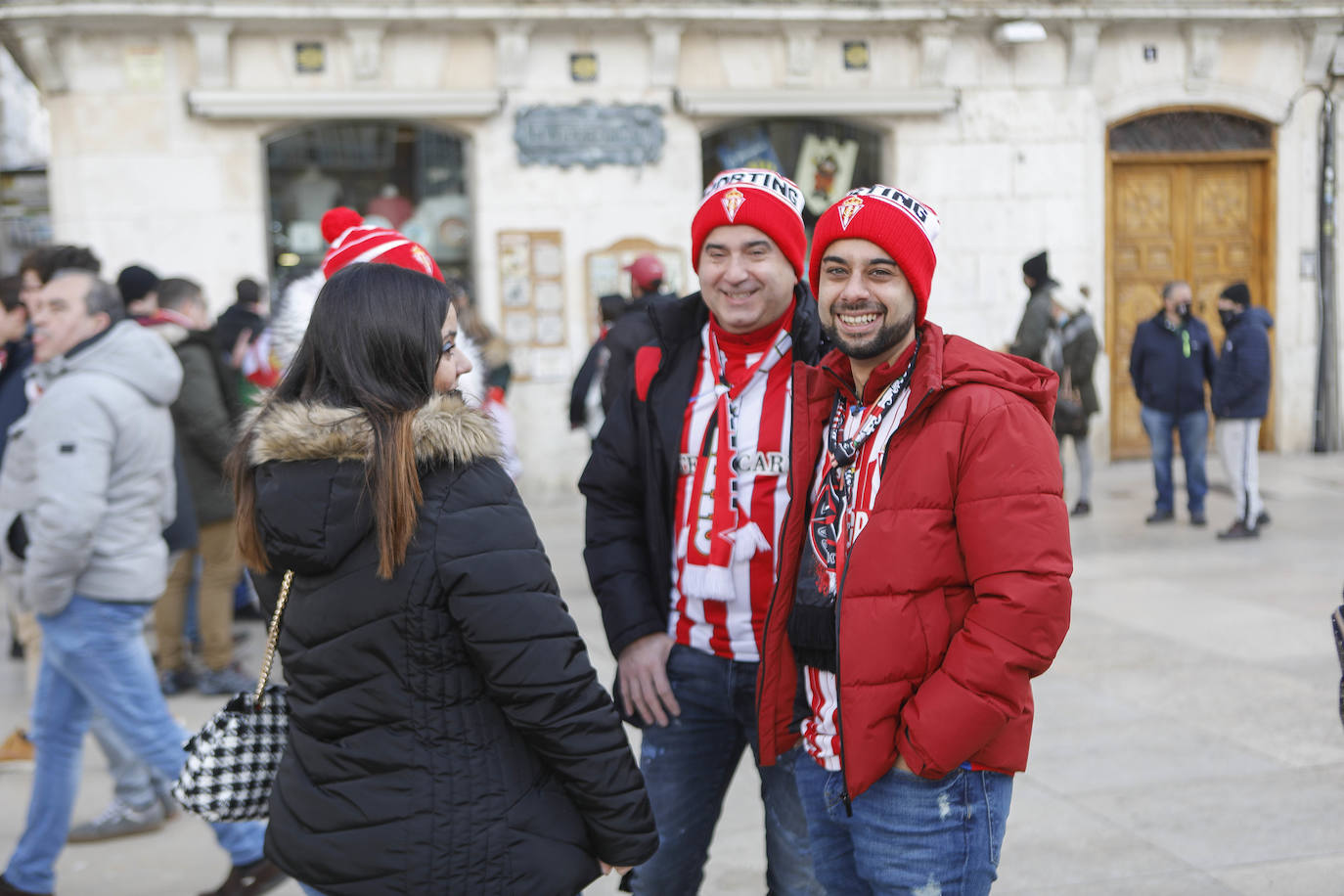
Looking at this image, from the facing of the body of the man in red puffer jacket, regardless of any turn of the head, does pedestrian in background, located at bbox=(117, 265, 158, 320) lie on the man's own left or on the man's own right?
on the man's own right

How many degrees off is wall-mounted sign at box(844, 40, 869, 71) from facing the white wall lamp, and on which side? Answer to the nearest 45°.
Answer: approximately 90° to its left

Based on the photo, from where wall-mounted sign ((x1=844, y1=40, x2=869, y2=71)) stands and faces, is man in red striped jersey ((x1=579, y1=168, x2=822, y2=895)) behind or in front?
in front

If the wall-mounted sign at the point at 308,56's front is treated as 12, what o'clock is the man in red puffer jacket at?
The man in red puffer jacket is roughly at 12 o'clock from the wall-mounted sign.

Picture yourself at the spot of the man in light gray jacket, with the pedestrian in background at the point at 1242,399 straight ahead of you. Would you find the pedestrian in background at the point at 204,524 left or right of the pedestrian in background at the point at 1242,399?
left

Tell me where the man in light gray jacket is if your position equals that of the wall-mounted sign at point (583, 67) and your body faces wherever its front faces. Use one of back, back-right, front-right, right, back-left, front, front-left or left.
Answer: front

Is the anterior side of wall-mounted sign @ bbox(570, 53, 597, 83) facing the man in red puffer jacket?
yes

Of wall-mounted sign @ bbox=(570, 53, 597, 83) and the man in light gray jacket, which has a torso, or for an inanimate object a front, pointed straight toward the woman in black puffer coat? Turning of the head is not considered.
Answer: the wall-mounted sign

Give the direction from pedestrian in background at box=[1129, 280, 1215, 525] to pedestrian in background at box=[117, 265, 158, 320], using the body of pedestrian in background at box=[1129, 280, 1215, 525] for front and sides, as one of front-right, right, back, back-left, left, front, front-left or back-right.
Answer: front-right

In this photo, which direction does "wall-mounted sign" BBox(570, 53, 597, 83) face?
toward the camera

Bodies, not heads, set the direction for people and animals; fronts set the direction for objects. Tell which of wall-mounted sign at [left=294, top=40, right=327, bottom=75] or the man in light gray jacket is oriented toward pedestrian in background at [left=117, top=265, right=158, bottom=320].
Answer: the wall-mounted sign

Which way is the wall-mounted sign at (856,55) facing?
toward the camera

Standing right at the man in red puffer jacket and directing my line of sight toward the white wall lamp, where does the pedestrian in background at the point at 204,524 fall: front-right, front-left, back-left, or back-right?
front-left
